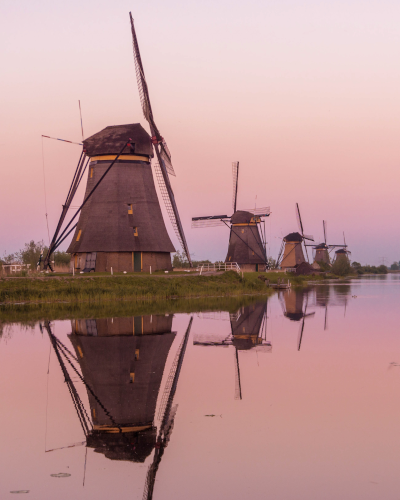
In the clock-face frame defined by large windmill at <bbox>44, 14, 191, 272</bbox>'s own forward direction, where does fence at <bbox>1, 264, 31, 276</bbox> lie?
The fence is roughly at 6 o'clock from the large windmill.

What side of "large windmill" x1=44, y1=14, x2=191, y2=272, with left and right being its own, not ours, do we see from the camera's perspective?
right
